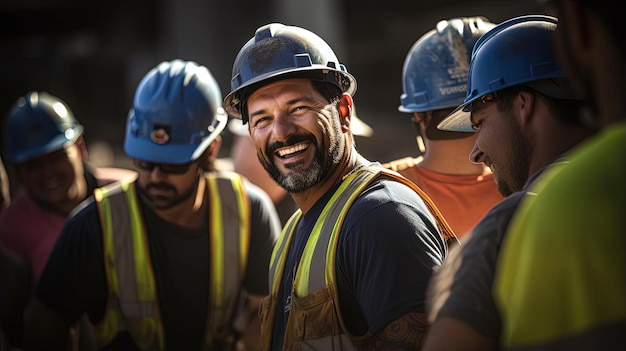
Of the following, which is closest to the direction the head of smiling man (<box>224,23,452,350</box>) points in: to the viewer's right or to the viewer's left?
to the viewer's left

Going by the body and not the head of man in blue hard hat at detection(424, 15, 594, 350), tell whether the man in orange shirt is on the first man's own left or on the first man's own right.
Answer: on the first man's own right

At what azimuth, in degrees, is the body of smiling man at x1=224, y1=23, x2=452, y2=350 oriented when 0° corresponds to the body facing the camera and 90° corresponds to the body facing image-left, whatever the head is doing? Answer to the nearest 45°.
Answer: approximately 45°

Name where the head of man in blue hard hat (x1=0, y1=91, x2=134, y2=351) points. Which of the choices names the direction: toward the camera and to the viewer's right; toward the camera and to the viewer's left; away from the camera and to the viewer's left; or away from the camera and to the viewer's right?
toward the camera and to the viewer's right

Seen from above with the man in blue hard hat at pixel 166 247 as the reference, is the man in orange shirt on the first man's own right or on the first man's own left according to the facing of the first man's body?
on the first man's own left

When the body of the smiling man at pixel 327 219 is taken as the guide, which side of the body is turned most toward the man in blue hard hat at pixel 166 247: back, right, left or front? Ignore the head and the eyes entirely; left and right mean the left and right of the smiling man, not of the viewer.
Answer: right

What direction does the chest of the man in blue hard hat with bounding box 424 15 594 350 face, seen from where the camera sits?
to the viewer's left
